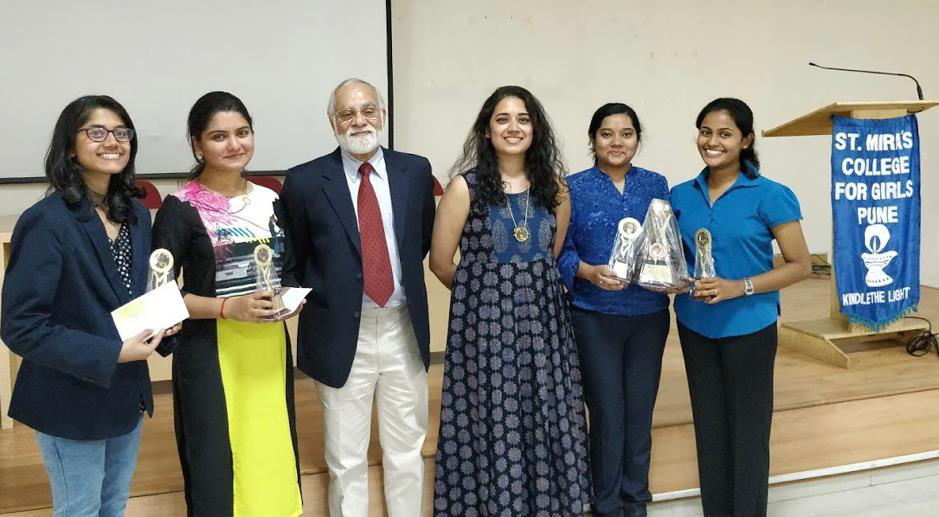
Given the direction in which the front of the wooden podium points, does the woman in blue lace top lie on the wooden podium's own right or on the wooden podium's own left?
on the wooden podium's own right

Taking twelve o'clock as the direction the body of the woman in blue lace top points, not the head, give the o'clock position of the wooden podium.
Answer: The wooden podium is roughly at 7 o'clock from the woman in blue lace top.

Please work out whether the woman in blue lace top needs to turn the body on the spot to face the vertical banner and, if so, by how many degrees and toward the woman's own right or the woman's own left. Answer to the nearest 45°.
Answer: approximately 135° to the woman's own left

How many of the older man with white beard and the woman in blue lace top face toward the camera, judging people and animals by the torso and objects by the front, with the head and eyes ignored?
2

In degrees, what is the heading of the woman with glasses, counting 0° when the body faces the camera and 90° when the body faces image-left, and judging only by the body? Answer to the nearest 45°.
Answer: approximately 315°

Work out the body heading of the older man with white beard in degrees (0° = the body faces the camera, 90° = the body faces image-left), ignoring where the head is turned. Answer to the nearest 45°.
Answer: approximately 0°

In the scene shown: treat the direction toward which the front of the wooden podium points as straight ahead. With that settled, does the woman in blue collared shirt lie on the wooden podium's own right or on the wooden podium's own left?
on the wooden podium's own right

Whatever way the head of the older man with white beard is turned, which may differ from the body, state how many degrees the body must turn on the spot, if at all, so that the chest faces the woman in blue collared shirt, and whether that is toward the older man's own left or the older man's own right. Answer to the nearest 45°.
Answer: approximately 90° to the older man's own left
